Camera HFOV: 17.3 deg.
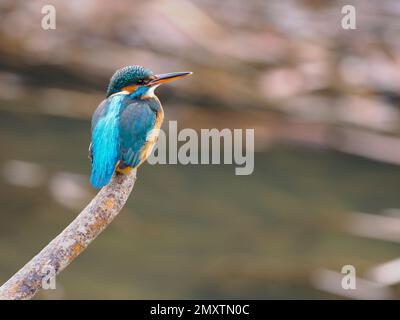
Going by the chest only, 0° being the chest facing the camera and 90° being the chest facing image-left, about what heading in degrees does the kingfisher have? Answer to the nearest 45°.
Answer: approximately 225°
